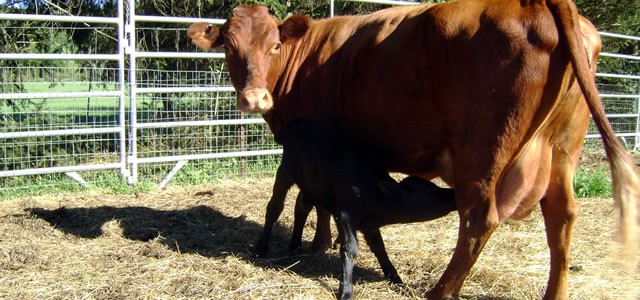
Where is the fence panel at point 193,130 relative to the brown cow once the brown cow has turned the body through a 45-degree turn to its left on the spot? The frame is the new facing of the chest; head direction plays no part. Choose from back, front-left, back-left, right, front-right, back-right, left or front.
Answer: front-right

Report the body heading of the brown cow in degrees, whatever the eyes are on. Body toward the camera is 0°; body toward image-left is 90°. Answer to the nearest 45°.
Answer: approximately 135°

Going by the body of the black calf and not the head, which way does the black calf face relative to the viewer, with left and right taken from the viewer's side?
facing the viewer and to the right of the viewer

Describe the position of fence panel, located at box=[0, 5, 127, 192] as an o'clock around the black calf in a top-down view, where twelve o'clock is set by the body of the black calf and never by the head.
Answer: The fence panel is roughly at 6 o'clock from the black calf.

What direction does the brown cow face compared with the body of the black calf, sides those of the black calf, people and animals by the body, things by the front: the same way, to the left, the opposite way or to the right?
the opposite way
